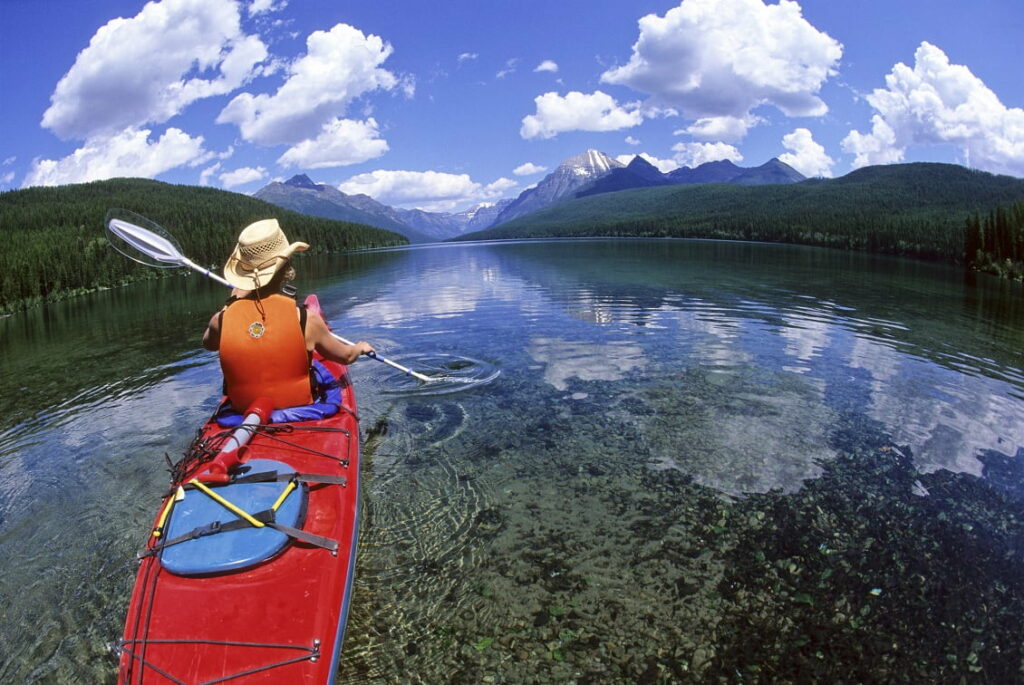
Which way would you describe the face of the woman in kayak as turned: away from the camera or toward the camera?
away from the camera

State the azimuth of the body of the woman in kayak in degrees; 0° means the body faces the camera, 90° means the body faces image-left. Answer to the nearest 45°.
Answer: approximately 180°

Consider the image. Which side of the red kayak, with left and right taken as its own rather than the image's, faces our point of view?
back
